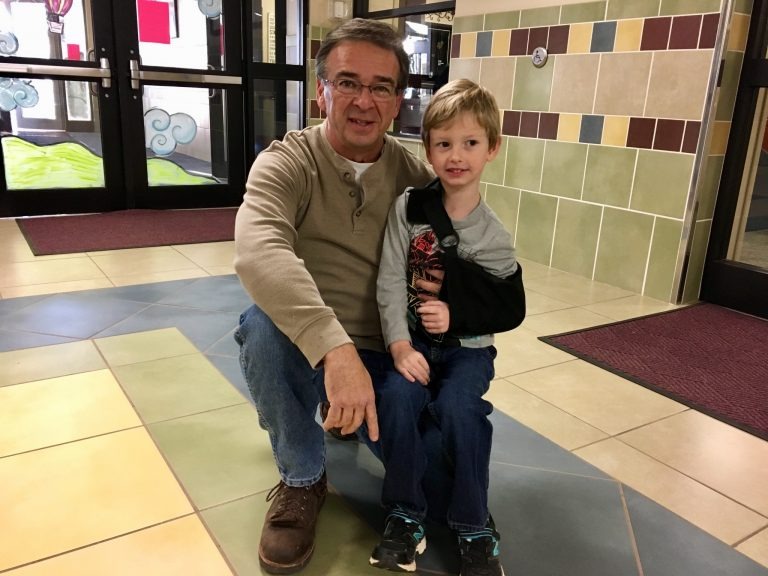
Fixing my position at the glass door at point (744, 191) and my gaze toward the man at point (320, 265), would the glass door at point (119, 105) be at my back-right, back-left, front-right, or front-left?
front-right

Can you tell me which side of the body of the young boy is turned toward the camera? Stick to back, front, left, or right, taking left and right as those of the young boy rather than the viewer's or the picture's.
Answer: front

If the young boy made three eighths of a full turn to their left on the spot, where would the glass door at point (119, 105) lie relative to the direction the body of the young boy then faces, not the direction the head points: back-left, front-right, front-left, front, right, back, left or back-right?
left

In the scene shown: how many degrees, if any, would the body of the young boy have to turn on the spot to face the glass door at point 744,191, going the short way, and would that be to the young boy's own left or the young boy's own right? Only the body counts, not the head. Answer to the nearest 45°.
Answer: approximately 135° to the young boy's own left

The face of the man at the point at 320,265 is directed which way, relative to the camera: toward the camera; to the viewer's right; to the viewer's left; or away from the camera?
toward the camera
